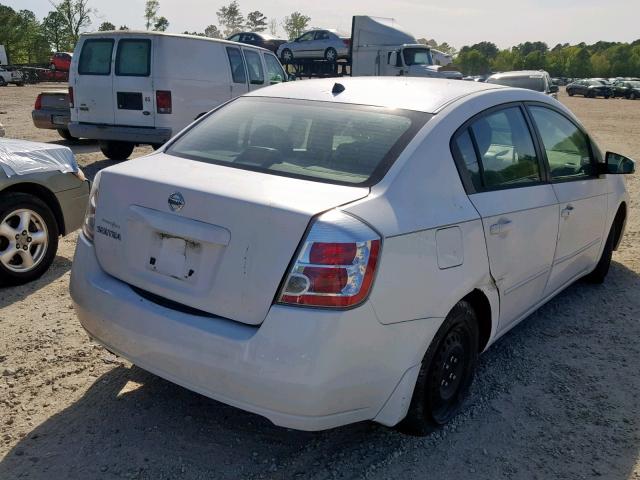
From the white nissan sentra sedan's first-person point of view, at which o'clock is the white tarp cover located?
The white tarp cover is roughly at 9 o'clock from the white nissan sentra sedan.

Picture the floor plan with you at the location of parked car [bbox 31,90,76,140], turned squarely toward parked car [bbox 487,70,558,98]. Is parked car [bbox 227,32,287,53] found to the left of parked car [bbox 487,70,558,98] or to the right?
left

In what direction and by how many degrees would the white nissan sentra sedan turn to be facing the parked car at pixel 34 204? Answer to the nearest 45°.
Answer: approximately 90° to its left

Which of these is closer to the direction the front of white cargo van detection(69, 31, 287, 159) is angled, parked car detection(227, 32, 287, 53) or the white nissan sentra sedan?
the parked car

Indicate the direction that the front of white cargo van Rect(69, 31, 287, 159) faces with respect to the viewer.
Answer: facing away from the viewer and to the right of the viewer

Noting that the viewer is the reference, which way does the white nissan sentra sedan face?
facing away from the viewer and to the right of the viewer

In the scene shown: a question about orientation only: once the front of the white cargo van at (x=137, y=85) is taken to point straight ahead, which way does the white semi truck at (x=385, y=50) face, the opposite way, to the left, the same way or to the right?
to the right

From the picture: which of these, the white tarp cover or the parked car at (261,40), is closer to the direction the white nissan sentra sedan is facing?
the parked car
